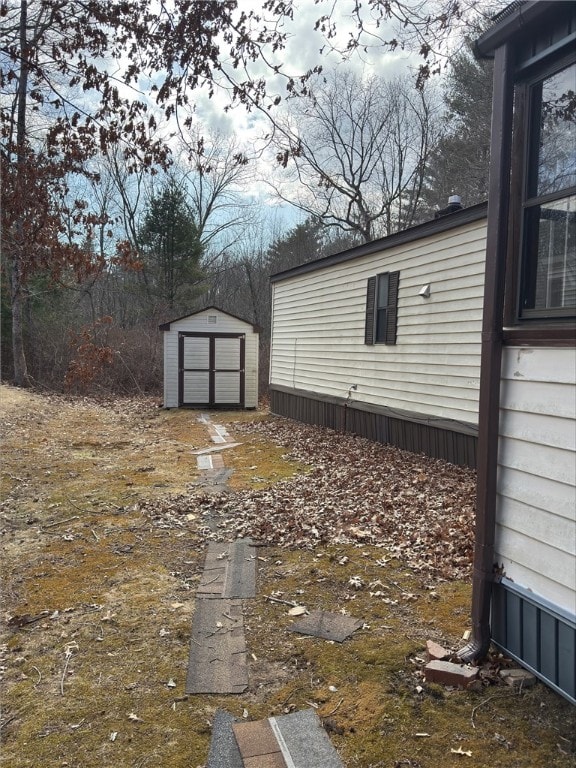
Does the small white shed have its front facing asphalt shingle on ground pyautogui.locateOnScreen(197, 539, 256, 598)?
yes

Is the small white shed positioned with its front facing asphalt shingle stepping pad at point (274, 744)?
yes

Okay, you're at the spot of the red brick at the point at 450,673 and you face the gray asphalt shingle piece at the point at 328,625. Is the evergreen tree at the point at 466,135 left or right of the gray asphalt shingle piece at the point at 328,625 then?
right

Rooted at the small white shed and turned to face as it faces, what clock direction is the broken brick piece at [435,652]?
The broken brick piece is roughly at 12 o'clock from the small white shed.

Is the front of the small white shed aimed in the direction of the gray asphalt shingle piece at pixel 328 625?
yes

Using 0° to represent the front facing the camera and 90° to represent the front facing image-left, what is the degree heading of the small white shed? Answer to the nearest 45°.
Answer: approximately 0°

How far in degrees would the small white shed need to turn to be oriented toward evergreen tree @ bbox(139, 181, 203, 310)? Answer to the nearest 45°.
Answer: approximately 180°

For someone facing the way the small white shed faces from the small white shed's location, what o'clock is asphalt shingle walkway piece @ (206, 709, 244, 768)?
The asphalt shingle walkway piece is roughly at 12 o'clock from the small white shed.

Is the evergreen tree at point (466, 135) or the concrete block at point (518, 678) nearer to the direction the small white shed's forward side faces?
the concrete block

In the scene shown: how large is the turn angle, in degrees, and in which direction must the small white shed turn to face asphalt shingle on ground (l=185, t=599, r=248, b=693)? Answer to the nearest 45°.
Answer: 0° — it already faces it
